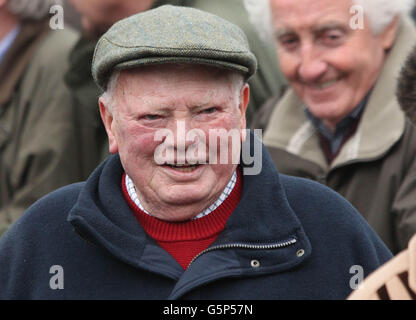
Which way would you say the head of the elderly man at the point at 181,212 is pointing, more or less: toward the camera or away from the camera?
toward the camera

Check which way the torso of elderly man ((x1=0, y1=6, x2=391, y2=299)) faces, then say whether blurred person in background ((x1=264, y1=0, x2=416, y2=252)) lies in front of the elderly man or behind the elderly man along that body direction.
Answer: behind

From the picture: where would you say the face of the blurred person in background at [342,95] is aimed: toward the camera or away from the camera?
toward the camera

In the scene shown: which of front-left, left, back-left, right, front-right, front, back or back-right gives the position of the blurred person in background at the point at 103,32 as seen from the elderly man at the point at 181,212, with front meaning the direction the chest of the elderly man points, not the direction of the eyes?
back

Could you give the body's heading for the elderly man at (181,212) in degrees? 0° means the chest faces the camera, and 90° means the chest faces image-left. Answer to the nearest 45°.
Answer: approximately 0°

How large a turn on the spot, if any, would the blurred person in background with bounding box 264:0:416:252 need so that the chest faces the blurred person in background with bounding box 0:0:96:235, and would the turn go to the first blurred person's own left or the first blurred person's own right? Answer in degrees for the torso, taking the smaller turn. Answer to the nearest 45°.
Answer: approximately 45° to the first blurred person's own right

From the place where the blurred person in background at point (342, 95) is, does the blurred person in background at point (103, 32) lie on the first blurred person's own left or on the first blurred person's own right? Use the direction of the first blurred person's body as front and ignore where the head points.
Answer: on the first blurred person's own right

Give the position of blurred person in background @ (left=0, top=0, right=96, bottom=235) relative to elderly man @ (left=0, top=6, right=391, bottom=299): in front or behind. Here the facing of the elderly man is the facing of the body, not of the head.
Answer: behind

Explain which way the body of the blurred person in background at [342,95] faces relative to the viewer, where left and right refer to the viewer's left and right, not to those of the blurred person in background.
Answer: facing the viewer and to the left of the viewer

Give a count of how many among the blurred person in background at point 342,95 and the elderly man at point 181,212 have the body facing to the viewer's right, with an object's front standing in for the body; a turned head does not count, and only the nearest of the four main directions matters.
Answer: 0

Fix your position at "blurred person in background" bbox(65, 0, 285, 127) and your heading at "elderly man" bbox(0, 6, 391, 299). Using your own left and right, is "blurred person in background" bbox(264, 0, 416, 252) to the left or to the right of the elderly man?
left
